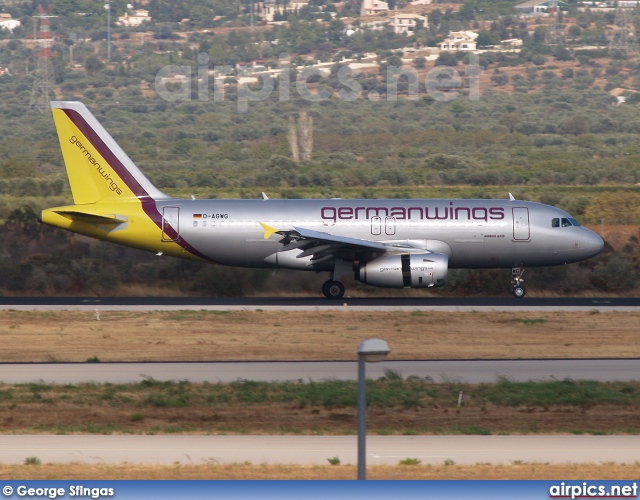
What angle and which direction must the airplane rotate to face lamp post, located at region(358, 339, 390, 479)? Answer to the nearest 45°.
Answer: approximately 90° to its right

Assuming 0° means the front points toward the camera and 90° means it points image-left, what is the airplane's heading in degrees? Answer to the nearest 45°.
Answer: approximately 270°
